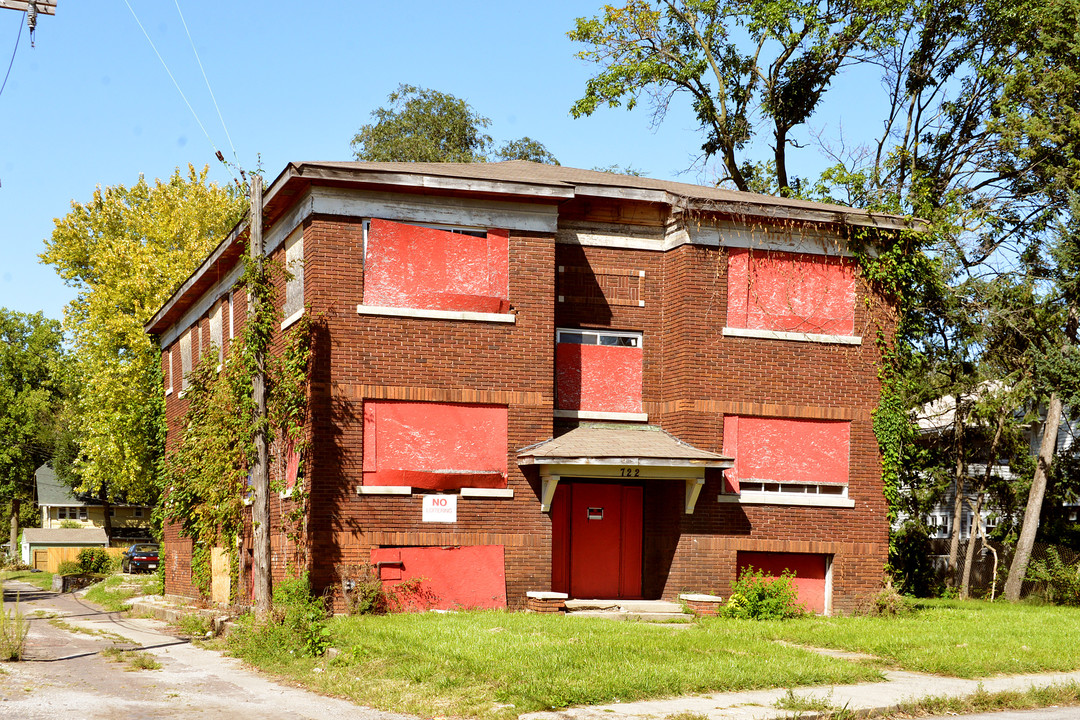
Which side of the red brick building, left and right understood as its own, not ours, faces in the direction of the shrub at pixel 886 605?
left

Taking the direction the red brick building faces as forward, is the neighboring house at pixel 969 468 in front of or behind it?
behind

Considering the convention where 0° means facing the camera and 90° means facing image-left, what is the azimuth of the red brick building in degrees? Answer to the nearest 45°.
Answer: approximately 0°

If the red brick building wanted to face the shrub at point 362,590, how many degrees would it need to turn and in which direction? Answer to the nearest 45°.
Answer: approximately 45° to its right

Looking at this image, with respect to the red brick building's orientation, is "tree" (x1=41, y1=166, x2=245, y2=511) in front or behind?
behind

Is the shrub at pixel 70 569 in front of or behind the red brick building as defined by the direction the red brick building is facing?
behind

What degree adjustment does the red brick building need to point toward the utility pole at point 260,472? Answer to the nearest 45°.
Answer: approximately 45° to its right

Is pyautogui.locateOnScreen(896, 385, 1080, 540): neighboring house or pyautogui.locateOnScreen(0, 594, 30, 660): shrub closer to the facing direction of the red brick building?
the shrub

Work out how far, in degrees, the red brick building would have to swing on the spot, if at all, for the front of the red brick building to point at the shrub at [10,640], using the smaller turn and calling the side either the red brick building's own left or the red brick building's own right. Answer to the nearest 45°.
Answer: approximately 45° to the red brick building's own right

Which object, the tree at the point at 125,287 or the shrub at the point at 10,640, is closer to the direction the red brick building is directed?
the shrub
